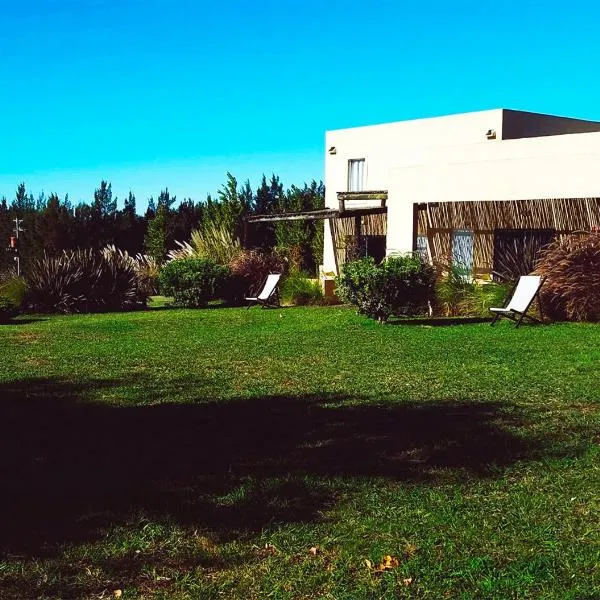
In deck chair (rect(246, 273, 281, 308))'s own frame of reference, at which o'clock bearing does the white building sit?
The white building is roughly at 7 o'clock from the deck chair.

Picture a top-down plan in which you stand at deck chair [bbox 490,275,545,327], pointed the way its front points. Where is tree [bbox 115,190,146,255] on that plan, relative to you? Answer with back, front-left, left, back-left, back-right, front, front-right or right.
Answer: right

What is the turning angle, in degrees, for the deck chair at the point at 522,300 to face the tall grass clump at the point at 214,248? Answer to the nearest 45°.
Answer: approximately 90° to its right

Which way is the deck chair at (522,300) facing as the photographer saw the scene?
facing the viewer and to the left of the viewer

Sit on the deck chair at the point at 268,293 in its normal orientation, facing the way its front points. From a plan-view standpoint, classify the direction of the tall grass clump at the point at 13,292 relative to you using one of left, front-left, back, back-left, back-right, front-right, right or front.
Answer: front-right

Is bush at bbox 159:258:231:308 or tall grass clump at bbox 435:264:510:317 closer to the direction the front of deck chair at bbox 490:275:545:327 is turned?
the bush

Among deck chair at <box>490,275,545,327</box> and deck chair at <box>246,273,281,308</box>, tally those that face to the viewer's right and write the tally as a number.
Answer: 0

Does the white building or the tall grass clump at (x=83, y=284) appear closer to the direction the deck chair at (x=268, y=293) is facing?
the tall grass clump

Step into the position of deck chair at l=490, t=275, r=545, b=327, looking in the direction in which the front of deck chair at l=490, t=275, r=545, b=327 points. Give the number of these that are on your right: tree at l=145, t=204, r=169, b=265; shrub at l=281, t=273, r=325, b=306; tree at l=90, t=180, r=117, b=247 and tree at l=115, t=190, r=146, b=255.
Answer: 4

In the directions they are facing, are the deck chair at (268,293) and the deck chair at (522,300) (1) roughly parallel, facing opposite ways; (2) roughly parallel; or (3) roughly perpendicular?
roughly parallel

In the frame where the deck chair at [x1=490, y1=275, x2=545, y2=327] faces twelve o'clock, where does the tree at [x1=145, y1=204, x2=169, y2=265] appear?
The tree is roughly at 3 o'clock from the deck chair.

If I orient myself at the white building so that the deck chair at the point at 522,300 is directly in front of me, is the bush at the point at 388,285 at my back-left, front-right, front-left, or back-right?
front-right

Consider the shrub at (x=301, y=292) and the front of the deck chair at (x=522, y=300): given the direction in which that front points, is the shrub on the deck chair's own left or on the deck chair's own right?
on the deck chair's own right

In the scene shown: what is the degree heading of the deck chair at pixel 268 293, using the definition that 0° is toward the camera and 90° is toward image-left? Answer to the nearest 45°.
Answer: approximately 45°
